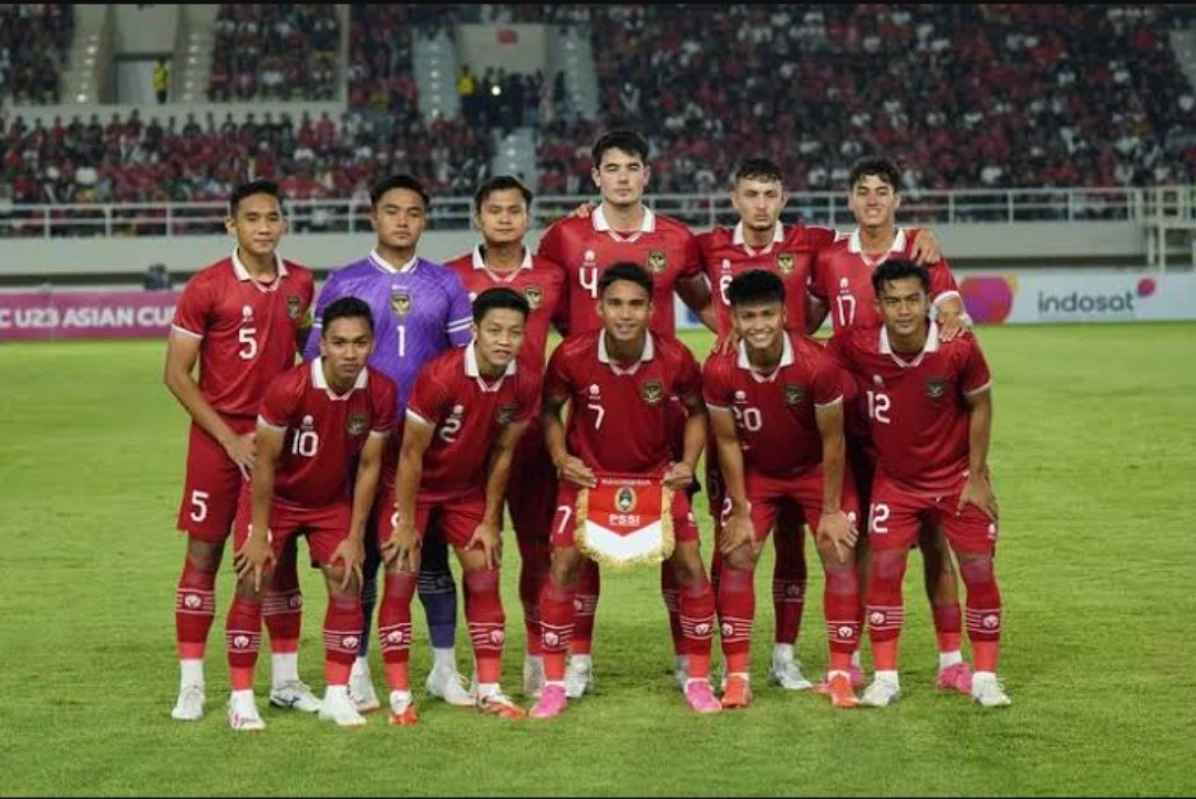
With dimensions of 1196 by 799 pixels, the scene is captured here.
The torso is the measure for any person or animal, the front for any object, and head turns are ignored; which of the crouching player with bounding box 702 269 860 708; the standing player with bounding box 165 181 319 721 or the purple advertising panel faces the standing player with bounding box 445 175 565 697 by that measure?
the purple advertising panel

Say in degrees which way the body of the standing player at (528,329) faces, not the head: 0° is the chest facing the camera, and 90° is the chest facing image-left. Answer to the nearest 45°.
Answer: approximately 0°

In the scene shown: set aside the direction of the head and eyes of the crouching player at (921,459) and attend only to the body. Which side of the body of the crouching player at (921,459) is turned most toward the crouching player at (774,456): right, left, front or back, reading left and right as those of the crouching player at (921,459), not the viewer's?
right

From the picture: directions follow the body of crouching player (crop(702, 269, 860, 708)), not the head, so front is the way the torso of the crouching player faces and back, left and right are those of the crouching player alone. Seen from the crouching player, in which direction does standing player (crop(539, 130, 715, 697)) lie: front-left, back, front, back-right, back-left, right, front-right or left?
back-right

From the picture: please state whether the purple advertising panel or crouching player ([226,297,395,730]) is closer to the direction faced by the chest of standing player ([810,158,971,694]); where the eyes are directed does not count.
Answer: the crouching player

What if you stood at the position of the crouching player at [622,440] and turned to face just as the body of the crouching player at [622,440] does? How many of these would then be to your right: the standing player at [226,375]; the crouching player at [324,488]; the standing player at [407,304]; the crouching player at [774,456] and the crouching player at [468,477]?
4

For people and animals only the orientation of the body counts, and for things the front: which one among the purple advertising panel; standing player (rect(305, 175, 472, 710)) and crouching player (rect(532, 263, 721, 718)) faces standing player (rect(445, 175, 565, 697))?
the purple advertising panel

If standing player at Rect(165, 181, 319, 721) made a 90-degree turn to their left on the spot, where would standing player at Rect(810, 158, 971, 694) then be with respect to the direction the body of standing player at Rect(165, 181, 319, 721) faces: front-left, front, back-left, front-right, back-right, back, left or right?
front

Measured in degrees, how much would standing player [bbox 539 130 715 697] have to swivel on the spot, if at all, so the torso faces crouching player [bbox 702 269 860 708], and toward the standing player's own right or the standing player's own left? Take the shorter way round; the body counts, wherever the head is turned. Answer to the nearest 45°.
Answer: approximately 45° to the standing player's own left

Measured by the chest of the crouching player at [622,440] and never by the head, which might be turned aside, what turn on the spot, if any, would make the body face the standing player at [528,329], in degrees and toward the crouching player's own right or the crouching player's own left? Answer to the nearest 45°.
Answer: approximately 135° to the crouching player's own right
